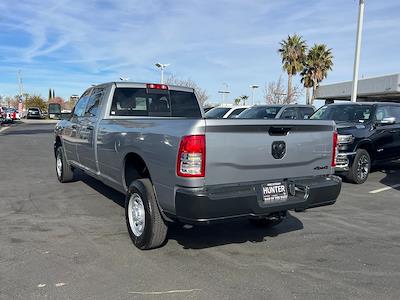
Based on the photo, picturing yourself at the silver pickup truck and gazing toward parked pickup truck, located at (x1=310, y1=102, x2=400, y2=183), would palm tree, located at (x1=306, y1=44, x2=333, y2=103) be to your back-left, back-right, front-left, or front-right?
front-left

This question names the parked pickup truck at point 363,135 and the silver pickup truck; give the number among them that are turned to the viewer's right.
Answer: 0

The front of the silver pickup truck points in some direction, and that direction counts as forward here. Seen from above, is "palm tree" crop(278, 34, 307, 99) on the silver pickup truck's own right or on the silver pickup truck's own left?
on the silver pickup truck's own right

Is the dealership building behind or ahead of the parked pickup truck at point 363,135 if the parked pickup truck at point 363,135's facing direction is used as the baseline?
behind

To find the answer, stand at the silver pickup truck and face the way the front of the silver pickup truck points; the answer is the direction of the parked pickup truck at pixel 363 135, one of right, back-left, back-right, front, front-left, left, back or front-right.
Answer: right

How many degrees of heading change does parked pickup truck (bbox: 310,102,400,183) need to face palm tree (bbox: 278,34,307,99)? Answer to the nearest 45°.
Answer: approximately 135° to its right

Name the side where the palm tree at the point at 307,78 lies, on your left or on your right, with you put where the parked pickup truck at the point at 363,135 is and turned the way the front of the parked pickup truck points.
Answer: on your right

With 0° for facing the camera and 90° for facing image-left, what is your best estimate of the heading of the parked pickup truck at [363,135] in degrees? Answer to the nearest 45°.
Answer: approximately 45°

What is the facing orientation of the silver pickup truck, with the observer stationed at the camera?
facing away from the viewer and to the left of the viewer
